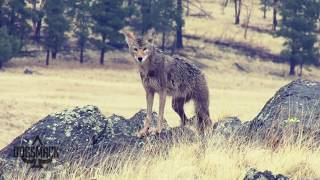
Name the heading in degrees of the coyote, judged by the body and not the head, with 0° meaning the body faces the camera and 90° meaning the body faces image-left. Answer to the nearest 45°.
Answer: approximately 45°

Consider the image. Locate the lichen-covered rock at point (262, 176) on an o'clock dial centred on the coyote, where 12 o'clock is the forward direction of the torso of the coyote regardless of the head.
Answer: The lichen-covered rock is roughly at 10 o'clock from the coyote.

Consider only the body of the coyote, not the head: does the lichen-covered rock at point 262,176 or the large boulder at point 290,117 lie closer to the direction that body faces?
the lichen-covered rock

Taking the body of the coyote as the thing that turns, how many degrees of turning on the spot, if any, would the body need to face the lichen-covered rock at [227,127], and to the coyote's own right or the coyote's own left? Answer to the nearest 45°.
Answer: approximately 135° to the coyote's own left

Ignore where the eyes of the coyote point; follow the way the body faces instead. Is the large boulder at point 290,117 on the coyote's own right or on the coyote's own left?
on the coyote's own left
